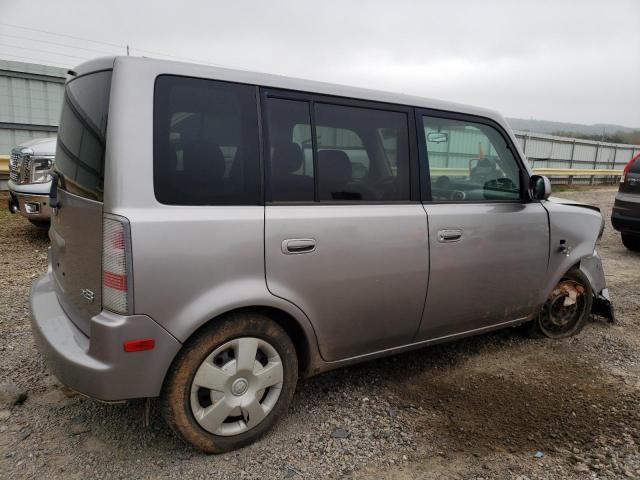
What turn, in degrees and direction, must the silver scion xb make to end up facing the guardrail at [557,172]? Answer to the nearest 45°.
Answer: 0° — it already faces it

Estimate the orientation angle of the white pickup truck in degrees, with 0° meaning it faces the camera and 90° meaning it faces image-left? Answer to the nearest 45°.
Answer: approximately 45°

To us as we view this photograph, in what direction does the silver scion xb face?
facing away from the viewer and to the right of the viewer

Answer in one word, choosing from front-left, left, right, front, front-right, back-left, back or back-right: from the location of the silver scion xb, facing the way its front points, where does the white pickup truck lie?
left

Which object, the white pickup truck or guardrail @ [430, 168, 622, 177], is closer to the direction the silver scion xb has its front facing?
the guardrail

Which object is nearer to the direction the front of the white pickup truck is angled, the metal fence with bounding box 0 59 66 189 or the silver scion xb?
the silver scion xb

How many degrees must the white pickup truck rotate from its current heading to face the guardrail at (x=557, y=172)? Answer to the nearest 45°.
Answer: approximately 135° to its left

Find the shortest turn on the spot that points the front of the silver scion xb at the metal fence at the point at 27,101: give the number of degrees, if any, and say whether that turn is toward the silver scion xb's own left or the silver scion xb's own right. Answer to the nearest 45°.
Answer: approximately 90° to the silver scion xb's own left

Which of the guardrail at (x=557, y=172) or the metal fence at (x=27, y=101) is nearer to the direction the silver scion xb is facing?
the guardrail

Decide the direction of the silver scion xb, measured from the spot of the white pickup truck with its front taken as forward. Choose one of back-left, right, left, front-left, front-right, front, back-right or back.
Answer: front-left
